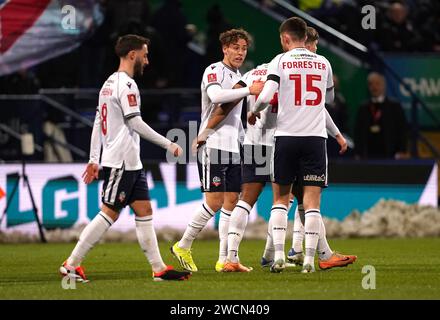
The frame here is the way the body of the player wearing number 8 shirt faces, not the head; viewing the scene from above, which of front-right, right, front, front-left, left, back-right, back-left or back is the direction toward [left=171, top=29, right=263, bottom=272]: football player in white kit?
front-left

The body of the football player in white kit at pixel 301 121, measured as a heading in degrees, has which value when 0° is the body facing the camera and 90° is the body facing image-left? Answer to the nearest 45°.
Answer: approximately 180°

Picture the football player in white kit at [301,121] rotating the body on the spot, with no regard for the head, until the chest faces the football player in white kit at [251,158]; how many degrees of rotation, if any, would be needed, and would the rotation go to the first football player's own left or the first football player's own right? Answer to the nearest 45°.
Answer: approximately 45° to the first football player's own left

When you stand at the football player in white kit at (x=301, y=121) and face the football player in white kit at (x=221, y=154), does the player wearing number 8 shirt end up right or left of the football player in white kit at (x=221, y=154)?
left

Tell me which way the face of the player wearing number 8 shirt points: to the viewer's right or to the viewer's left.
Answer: to the viewer's right

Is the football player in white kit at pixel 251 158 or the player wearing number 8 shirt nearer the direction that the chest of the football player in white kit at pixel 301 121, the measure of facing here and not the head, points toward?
the football player in white kit

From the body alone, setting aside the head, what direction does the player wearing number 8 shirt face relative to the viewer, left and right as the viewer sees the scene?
facing to the right of the viewer

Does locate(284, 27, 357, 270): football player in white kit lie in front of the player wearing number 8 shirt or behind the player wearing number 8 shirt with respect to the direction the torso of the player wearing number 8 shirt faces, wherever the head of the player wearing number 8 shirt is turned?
in front

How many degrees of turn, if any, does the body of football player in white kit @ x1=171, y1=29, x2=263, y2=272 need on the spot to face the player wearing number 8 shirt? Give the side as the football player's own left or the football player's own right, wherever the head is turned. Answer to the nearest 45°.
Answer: approximately 90° to the football player's own right

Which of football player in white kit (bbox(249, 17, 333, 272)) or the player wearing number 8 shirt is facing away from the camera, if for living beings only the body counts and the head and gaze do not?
the football player in white kit

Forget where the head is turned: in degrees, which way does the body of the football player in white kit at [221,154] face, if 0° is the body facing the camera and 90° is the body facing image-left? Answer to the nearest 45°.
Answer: approximately 315°

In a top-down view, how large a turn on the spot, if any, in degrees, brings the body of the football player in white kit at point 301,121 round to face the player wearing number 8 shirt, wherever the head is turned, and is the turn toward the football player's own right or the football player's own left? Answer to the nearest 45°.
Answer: approximately 90° to the football player's own left
